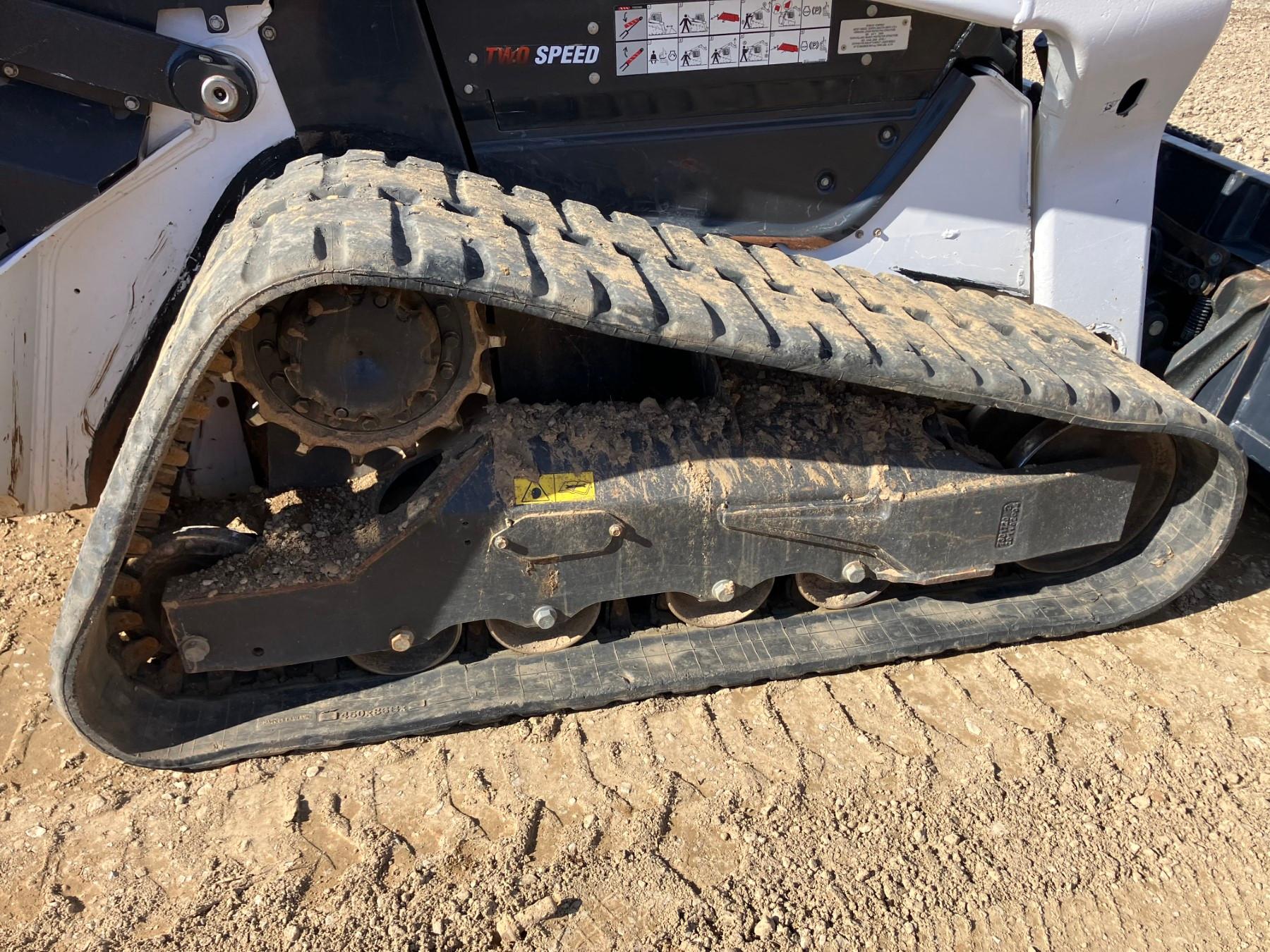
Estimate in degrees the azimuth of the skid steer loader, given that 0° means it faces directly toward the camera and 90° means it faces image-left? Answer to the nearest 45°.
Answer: approximately 270°
